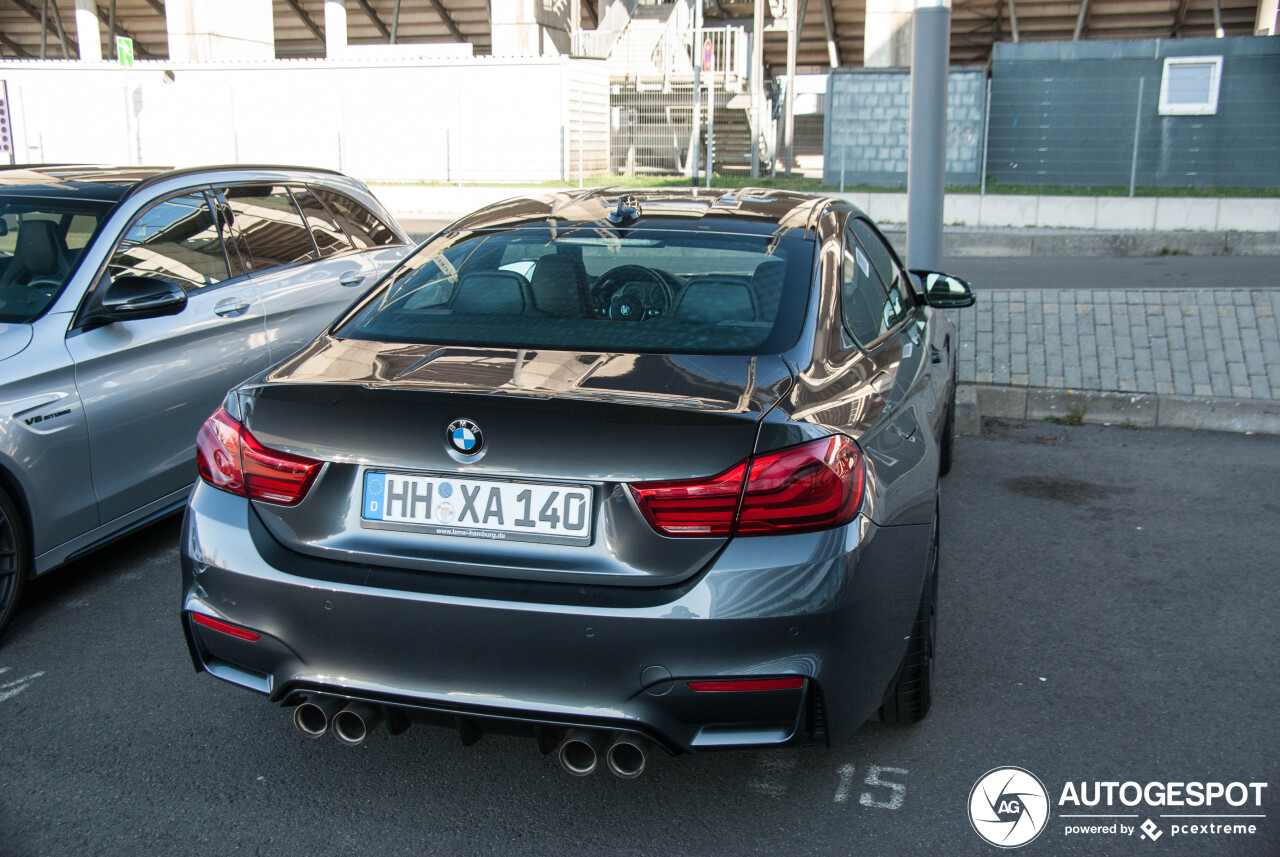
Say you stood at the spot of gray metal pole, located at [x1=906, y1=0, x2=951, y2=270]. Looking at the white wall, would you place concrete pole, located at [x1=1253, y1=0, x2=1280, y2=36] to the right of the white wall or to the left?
right

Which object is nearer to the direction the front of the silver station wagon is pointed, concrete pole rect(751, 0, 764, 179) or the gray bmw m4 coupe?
the gray bmw m4 coupe

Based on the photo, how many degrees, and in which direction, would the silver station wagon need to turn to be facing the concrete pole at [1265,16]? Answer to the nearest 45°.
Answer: approximately 180°

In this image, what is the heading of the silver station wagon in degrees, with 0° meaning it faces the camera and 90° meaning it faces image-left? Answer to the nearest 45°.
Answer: approximately 45°

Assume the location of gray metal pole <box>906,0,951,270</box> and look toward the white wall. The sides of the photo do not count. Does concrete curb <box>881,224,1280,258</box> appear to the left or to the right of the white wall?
right

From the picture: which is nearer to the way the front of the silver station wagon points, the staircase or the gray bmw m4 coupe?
the gray bmw m4 coupe

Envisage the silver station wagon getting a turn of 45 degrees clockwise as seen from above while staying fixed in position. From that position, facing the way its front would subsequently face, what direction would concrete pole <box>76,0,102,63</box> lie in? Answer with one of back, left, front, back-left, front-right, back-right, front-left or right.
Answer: right

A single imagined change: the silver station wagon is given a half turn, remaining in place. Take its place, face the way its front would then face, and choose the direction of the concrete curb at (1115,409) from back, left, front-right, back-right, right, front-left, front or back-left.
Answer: front-right

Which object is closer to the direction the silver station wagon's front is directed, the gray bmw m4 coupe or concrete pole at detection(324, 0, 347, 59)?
the gray bmw m4 coupe

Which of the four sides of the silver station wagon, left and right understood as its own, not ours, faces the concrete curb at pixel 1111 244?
back

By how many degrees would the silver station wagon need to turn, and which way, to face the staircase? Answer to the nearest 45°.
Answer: approximately 180°

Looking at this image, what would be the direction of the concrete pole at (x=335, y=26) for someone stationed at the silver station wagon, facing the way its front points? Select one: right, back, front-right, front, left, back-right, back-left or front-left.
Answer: back-right

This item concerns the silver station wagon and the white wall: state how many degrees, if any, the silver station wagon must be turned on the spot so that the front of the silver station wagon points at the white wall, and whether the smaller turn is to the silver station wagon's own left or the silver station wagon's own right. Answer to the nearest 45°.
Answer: approximately 135° to the silver station wagon's own right

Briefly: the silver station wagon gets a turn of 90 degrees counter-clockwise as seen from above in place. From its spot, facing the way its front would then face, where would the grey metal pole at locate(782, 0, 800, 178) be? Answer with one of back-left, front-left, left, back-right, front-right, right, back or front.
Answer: left

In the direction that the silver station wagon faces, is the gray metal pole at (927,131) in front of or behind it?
behind
